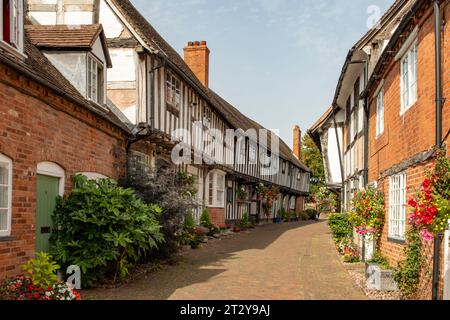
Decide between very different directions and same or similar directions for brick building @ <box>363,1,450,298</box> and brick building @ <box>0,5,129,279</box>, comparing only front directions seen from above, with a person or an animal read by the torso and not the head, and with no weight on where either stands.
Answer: very different directions

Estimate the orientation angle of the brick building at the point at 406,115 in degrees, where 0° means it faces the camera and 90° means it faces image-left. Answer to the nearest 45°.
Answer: approximately 90°

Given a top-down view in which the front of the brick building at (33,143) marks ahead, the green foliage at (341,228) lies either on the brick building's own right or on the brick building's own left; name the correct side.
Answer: on the brick building's own left

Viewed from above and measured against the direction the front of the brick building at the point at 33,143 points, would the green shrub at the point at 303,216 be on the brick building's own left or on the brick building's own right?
on the brick building's own left

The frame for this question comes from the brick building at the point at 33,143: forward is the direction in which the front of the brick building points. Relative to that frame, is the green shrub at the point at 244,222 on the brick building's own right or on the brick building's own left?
on the brick building's own left

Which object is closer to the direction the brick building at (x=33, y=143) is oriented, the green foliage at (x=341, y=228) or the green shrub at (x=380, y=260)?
the green shrub

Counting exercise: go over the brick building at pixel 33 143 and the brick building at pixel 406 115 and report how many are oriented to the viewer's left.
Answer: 1

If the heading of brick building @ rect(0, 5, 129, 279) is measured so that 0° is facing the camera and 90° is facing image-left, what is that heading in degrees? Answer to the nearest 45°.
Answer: approximately 315°
